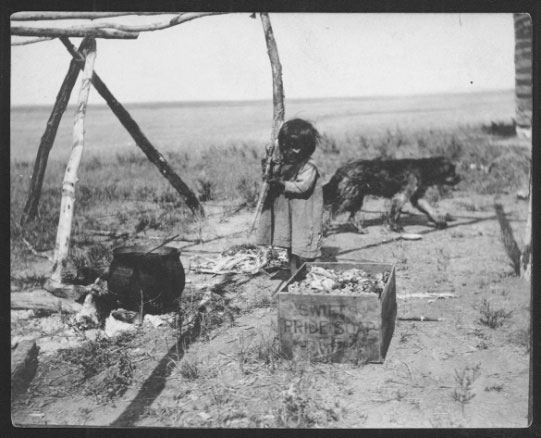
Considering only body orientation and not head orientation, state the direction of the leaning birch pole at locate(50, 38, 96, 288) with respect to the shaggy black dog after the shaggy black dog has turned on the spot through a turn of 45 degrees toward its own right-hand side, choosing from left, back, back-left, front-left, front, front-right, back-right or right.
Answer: right

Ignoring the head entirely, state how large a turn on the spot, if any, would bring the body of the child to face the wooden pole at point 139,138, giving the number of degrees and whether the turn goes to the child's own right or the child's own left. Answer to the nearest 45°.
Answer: approximately 90° to the child's own right

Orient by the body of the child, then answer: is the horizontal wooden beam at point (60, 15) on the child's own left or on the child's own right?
on the child's own right

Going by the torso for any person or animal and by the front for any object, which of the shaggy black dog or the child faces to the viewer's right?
the shaggy black dog

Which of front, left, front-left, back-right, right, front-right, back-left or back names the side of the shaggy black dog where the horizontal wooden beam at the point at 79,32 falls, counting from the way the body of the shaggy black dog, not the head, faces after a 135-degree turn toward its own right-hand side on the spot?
front

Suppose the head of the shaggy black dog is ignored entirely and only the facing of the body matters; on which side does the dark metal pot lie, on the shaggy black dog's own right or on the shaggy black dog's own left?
on the shaggy black dog's own right

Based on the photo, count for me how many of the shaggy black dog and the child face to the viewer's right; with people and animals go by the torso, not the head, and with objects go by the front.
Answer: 1

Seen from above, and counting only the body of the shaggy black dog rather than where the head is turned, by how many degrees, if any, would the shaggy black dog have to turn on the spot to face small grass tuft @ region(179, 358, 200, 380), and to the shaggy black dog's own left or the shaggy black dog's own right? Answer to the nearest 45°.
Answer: approximately 90° to the shaggy black dog's own right

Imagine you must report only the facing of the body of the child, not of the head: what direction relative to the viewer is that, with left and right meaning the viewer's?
facing the viewer and to the left of the viewer

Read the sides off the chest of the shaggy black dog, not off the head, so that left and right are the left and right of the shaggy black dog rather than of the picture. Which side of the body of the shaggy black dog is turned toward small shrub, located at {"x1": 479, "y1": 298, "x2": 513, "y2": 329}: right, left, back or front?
right

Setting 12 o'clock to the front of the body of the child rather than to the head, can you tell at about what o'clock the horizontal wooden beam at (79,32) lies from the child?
The horizontal wooden beam is roughly at 2 o'clock from the child.

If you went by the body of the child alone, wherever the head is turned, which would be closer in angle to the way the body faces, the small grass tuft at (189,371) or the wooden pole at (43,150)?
the small grass tuft

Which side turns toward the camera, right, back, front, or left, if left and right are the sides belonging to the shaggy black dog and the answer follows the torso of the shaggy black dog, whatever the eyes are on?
right

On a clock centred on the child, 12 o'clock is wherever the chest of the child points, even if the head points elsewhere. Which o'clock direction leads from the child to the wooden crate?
The wooden crate is roughly at 10 o'clock from the child.

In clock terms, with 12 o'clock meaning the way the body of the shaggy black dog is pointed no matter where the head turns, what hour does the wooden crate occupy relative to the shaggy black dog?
The wooden crate is roughly at 3 o'clock from the shaggy black dog.

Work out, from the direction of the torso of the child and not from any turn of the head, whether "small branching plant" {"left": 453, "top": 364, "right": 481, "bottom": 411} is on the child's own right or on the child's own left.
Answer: on the child's own left
